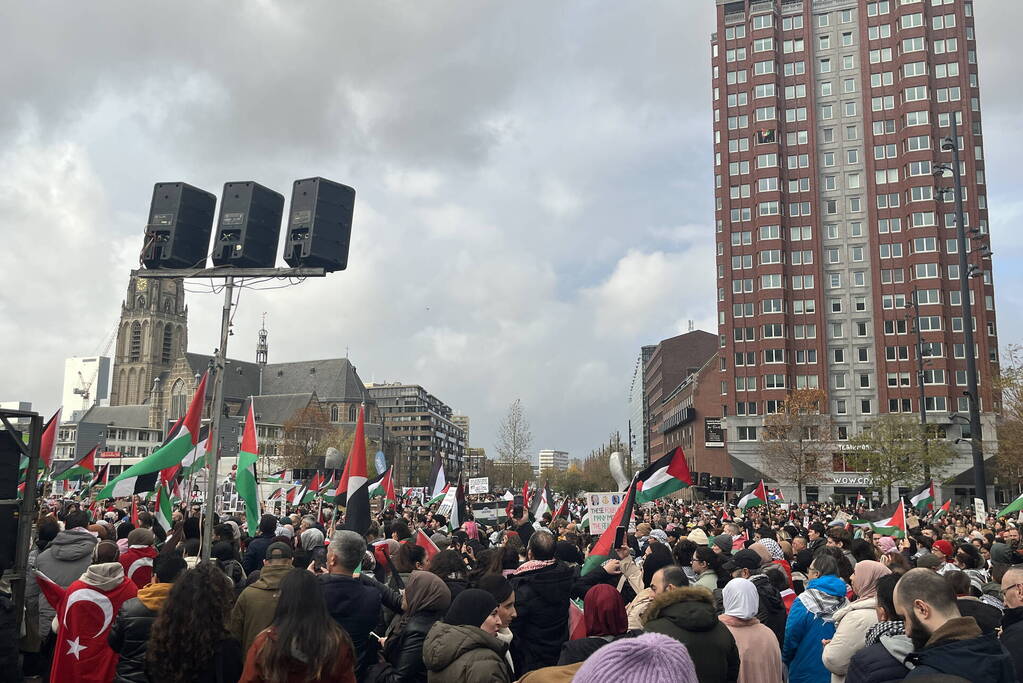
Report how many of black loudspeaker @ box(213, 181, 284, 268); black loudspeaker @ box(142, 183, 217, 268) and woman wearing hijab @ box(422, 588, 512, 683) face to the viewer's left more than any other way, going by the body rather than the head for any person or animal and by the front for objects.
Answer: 0

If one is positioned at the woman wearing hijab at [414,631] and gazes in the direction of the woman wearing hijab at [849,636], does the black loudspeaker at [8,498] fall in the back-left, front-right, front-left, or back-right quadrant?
back-left

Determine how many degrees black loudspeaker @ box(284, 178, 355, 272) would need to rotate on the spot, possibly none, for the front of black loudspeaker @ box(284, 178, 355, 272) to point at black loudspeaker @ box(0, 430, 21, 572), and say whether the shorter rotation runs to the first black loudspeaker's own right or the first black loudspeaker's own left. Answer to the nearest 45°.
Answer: approximately 180°

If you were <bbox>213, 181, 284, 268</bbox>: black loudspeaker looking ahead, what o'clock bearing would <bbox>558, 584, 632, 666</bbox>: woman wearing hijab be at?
The woman wearing hijab is roughly at 4 o'clock from the black loudspeaker.

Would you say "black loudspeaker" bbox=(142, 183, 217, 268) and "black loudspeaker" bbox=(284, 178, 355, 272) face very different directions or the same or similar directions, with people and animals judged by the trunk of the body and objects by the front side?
same or similar directions

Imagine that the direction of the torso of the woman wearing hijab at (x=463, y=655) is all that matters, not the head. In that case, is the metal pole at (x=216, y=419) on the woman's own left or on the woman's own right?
on the woman's own left

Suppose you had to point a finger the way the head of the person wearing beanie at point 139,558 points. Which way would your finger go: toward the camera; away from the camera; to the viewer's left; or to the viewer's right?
away from the camera

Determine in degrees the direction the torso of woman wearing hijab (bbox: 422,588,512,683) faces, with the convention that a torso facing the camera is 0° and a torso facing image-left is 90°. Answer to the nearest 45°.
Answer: approximately 225°
